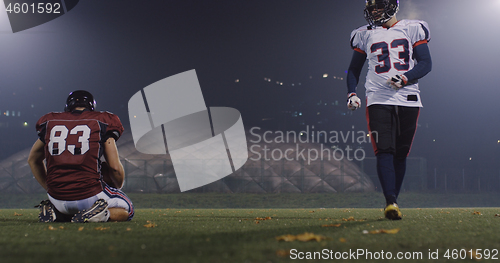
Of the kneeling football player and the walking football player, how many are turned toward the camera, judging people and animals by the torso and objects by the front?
1

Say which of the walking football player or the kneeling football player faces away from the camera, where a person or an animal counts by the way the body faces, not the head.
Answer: the kneeling football player

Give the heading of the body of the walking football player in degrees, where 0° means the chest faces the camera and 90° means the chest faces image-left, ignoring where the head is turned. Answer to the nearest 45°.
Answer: approximately 0°

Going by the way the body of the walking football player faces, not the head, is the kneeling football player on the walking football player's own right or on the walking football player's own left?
on the walking football player's own right

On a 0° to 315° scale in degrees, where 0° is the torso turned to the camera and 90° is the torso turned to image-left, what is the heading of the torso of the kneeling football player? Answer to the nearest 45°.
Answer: approximately 180°

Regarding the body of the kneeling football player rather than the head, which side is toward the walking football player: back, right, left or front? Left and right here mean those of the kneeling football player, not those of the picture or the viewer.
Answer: right
